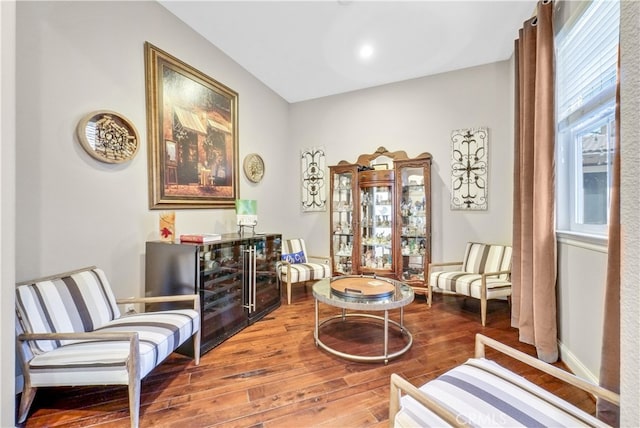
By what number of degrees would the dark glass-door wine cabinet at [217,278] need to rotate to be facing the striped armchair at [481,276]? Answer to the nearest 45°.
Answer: approximately 45° to its left

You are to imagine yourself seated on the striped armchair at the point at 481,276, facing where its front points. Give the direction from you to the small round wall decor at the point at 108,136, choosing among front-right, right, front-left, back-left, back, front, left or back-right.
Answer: front

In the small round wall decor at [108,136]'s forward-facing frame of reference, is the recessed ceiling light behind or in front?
in front

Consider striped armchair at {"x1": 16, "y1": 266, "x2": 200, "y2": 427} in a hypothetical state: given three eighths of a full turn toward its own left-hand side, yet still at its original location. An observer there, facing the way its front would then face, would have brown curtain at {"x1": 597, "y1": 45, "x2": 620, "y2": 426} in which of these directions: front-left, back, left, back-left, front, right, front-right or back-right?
back-right

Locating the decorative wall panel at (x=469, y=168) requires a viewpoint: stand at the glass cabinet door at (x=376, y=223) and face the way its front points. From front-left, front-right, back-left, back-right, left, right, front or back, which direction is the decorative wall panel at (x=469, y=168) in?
left

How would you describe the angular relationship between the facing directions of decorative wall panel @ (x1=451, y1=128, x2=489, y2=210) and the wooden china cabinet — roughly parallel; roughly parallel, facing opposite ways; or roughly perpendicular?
roughly parallel

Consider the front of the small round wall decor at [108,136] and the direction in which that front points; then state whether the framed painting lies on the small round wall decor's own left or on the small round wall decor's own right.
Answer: on the small round wall decor's own left

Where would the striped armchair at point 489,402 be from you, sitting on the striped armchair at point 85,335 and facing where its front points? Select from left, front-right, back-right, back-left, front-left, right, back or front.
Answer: front

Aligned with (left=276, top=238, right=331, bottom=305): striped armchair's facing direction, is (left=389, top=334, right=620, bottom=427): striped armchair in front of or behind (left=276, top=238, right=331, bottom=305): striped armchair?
in front

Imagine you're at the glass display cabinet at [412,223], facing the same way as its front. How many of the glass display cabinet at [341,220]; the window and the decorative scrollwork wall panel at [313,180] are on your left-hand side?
1

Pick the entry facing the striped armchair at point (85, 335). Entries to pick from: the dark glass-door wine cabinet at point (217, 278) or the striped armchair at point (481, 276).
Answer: the striped armchair at point (481, 276)

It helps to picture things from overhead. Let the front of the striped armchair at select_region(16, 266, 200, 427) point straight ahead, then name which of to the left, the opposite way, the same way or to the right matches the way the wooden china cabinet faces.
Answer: to the right

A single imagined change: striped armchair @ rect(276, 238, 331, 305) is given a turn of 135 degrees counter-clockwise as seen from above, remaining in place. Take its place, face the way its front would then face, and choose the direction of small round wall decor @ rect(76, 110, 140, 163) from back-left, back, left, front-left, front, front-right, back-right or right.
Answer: back-left

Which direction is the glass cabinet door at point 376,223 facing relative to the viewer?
toward the camera

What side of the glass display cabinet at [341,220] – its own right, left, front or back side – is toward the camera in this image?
front

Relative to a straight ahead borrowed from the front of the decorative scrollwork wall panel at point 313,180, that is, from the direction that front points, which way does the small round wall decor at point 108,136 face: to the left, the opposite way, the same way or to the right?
to the left
